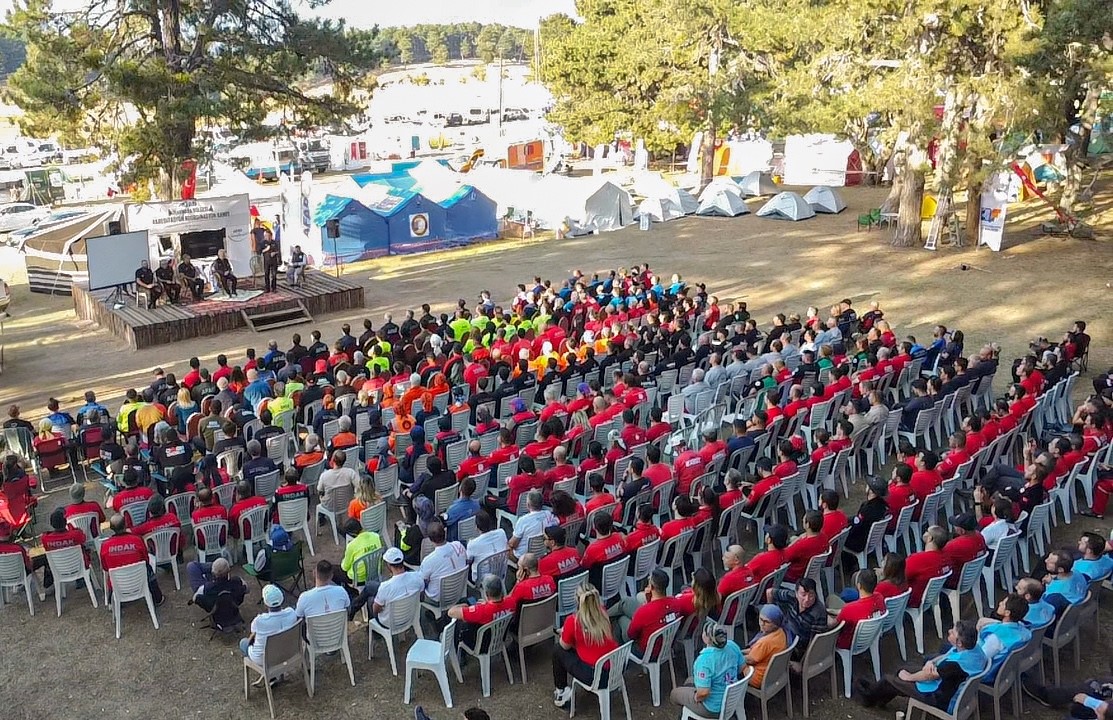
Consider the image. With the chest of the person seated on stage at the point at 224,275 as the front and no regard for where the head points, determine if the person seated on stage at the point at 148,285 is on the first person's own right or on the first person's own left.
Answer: on the first person's own right

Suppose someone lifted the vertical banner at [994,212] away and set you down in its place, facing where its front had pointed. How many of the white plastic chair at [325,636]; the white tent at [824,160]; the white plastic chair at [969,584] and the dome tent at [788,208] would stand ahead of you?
2

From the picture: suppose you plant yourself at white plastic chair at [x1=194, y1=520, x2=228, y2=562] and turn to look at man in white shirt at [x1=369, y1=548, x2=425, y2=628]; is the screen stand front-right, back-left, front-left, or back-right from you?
back-left

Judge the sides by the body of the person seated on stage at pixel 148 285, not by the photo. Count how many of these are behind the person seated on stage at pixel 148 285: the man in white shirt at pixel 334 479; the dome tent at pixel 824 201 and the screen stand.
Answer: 1

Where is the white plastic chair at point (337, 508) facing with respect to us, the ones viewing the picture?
facing away from the viewer and to the left of the viewer

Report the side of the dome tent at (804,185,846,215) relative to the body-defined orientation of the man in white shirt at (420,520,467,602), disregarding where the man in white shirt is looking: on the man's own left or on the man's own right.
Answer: on the man's own right

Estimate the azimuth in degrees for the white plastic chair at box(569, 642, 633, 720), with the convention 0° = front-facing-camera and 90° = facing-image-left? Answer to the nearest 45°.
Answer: approximately 135°

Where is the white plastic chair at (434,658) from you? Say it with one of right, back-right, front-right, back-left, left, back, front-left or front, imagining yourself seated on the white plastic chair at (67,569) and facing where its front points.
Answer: back-right

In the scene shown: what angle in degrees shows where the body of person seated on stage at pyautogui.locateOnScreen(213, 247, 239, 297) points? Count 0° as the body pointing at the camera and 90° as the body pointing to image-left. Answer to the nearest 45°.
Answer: approximately 315°

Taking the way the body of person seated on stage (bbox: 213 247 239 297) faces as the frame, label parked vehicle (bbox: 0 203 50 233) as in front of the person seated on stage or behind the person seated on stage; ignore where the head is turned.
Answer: behind

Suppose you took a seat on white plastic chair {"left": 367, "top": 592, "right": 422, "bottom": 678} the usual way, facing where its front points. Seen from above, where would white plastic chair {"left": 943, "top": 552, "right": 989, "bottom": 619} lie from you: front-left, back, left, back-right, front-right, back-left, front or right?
back-right

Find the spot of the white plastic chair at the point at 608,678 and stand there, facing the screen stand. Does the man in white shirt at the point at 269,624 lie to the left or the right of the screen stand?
left

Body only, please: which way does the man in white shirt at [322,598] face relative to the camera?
away from the camera

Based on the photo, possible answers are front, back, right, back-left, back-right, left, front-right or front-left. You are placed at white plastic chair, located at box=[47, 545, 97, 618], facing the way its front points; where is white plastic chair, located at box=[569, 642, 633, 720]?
back-right

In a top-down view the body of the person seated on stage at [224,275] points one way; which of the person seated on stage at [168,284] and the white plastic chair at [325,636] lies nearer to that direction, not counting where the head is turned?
the white plastic chair
